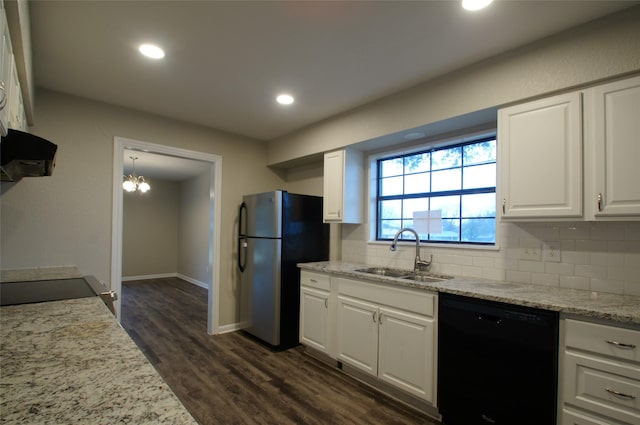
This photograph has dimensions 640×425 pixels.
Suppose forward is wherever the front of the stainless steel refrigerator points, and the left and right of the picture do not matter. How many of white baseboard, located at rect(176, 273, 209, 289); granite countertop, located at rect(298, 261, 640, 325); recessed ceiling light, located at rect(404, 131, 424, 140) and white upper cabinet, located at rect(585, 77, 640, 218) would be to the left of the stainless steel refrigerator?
3

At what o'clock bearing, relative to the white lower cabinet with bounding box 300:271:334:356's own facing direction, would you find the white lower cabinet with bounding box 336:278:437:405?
the white lower cabinet with bounding box 336:278:437:405 is roughly at 9 o'clock from the white lower cabinet with bounding box 300:271:334:356.

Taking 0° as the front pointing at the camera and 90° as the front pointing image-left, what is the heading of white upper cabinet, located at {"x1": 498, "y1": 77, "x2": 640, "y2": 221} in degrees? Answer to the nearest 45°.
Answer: approximately 45°

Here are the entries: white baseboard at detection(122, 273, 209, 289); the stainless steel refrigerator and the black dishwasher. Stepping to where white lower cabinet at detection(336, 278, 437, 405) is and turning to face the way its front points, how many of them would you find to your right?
2

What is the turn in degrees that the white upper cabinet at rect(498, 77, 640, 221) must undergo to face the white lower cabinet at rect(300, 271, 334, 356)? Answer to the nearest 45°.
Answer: approximately 45° to its right

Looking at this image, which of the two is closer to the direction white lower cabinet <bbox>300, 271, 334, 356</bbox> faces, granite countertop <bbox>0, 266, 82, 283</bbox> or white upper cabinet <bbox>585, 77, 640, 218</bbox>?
the granite countertop
